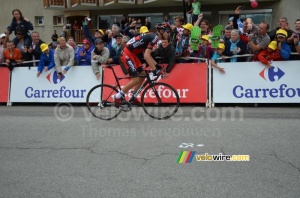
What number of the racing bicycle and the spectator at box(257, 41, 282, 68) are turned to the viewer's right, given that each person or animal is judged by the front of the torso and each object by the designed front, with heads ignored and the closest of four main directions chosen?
1

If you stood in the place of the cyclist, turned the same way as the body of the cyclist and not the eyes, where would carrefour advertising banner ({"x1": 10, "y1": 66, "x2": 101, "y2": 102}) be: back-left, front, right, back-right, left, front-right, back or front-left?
back-left

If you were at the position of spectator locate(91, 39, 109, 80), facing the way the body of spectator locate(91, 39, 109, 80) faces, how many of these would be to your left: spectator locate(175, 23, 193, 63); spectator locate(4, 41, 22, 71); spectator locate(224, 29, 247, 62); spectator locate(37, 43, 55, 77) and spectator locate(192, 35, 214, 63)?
3

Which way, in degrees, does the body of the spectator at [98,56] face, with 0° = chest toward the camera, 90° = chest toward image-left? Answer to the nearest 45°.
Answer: approximately 0°

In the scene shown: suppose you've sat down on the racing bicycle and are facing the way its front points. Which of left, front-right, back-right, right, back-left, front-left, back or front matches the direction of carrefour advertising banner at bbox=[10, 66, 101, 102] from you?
back-left

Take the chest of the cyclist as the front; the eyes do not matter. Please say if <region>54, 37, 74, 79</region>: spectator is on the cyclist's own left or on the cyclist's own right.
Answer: on the cyclist's own left

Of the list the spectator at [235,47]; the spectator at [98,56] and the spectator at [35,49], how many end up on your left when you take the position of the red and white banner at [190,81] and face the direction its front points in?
1

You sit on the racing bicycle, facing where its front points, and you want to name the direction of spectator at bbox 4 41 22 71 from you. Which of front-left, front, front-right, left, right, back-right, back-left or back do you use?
back-left

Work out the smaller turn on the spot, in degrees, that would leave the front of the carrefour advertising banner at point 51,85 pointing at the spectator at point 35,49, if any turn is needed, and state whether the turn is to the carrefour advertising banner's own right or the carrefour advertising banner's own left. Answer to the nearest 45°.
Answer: approximately 135° to the carrefour advertising banner's own right

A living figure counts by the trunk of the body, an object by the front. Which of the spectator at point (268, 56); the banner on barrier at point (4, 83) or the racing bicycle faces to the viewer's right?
the racing bicycle

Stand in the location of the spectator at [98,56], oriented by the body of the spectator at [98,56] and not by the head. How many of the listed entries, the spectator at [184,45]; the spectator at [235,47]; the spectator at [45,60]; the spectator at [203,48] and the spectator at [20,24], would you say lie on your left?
3

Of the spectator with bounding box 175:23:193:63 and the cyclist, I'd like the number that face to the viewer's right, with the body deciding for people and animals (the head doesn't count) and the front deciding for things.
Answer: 1

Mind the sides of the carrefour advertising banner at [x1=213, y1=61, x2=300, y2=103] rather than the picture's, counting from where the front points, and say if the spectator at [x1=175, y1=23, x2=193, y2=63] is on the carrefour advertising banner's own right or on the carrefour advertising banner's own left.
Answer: on the carrefour advertising banner's own right

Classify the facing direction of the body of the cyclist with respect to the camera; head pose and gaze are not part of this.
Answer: to the viewer's right
